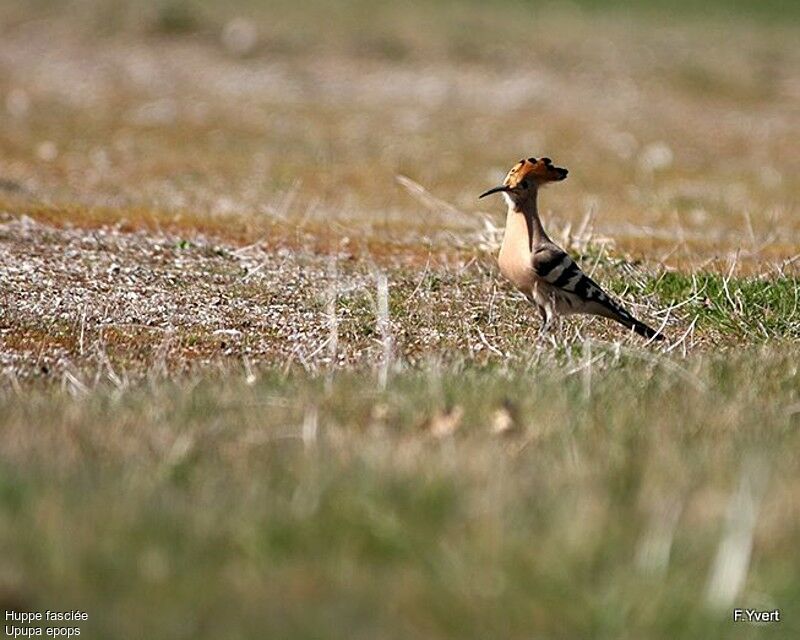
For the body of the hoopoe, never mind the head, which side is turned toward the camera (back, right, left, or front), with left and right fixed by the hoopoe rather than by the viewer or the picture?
left
